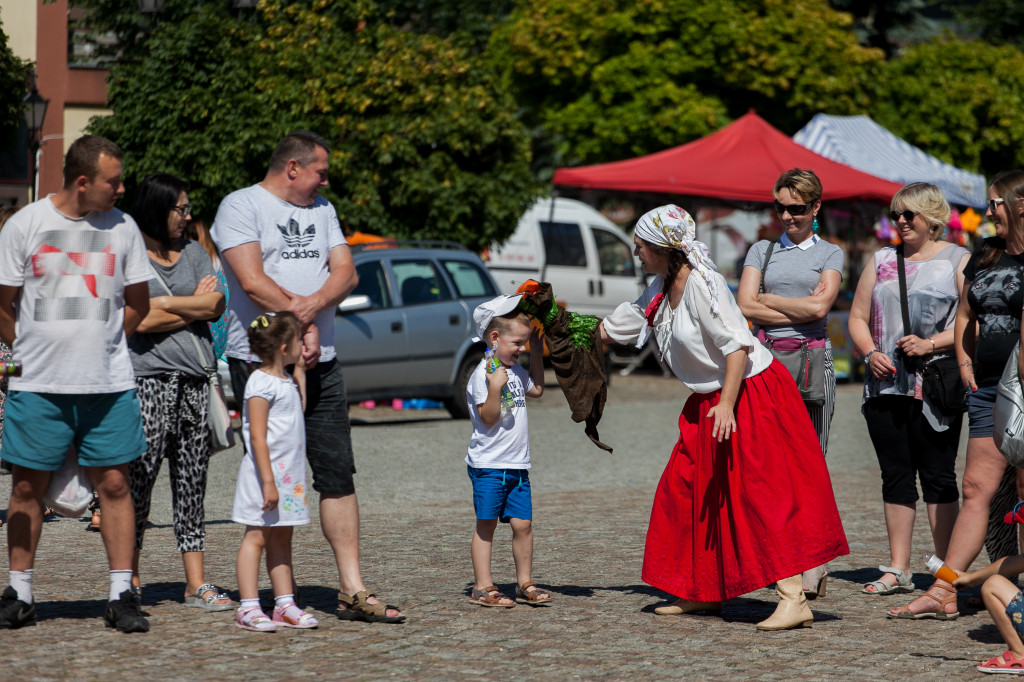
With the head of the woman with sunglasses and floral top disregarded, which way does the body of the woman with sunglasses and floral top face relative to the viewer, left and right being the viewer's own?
facing the viewer and to the left of the viewer

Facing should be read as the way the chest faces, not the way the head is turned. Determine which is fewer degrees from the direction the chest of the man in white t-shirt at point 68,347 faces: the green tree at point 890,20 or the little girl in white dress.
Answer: the little girl in white dress

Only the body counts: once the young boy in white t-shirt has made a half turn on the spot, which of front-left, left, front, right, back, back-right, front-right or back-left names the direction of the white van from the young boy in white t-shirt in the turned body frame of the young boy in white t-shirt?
front-right

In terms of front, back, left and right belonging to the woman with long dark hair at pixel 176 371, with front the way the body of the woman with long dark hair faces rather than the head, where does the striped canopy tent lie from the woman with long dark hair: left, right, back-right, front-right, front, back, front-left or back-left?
left

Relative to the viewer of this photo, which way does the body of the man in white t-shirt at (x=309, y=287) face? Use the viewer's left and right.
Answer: facing the viewer and to the right of the viewer

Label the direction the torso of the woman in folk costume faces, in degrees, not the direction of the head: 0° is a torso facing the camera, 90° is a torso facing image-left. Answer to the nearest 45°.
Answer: approximately 90°

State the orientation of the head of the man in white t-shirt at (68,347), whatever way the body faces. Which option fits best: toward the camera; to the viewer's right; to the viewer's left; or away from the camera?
to the viewer's right

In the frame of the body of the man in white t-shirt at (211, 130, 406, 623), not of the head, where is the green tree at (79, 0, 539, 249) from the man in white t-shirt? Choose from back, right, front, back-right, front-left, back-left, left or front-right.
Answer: back-left

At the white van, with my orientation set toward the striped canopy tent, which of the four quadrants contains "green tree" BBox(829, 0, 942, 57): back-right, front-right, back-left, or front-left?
front-left

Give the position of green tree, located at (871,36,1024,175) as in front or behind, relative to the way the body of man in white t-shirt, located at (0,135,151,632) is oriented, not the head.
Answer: behind

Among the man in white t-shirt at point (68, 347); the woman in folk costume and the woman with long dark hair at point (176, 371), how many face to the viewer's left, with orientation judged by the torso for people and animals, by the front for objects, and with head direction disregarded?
1

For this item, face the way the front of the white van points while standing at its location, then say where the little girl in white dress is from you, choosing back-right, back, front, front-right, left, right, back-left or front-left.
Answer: right

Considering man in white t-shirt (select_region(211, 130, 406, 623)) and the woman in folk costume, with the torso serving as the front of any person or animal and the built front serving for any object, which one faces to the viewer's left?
the woman in folk costume

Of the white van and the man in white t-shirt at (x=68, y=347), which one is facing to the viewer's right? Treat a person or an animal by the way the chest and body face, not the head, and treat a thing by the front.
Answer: the white van

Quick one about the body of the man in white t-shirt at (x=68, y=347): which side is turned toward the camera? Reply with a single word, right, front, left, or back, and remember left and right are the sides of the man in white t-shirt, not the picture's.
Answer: front

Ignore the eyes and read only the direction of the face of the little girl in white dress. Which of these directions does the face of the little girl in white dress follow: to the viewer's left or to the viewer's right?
to the viewer's right

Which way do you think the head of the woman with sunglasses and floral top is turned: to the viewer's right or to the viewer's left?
to the viewer's left

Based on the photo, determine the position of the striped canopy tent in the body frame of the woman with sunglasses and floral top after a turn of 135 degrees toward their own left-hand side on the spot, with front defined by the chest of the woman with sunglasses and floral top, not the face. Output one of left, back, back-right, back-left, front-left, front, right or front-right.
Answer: left

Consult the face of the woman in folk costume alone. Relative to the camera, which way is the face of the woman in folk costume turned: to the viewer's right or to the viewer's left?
to the viewer's left

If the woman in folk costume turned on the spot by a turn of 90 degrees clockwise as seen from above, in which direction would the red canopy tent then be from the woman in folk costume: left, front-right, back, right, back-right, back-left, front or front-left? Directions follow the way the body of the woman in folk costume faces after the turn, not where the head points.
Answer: front

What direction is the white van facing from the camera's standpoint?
to the viewer's right
